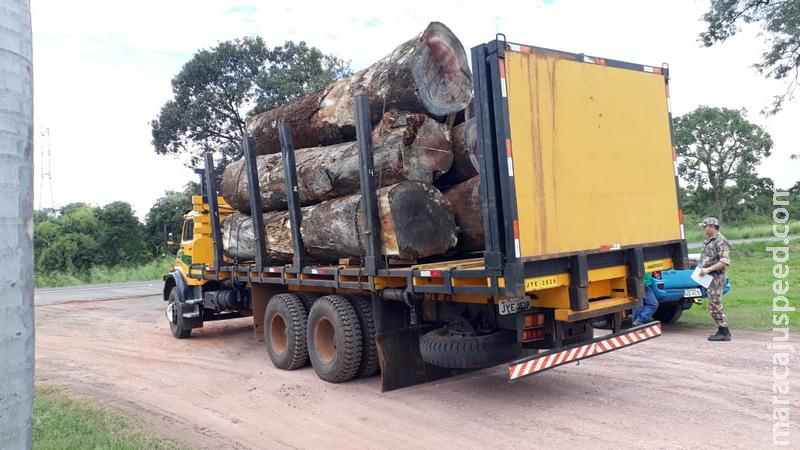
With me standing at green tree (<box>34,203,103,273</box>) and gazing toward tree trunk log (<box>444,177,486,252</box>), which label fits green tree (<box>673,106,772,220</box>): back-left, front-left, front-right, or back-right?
front-left

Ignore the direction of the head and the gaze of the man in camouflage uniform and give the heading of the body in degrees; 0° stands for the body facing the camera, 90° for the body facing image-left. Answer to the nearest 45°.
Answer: approximately 90°

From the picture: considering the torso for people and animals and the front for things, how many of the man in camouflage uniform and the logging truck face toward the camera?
0

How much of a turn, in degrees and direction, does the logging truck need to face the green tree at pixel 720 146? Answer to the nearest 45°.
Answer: approximately 90° to its right

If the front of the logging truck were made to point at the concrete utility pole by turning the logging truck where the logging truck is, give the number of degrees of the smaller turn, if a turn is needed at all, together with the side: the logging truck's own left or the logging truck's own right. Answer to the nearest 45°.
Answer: approximately 90° to the logging truck's own left

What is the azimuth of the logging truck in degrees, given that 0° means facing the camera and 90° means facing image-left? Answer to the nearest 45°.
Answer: approximately 135°

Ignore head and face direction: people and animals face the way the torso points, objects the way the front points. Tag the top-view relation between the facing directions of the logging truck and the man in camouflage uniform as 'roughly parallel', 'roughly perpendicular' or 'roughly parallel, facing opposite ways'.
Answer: roughly parallel

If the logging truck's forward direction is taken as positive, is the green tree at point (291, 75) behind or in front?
in front

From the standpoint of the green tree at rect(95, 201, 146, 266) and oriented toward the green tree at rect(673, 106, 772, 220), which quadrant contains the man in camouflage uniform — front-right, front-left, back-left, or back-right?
front-right

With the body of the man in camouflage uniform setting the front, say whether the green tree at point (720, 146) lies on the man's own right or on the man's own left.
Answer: on the man's own right
